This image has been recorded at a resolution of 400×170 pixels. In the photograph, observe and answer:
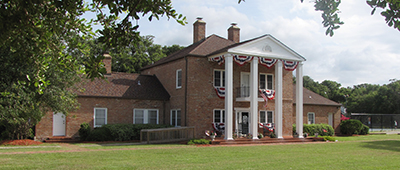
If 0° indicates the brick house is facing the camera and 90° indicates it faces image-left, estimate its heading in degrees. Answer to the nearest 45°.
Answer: approximately 315°

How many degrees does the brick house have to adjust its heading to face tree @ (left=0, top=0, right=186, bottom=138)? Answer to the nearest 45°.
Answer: approximately 45° to its right

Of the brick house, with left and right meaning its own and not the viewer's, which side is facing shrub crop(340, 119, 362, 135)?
left

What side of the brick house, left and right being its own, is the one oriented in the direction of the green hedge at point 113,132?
right

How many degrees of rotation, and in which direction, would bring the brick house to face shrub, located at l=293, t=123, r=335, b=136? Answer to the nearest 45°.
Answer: approximately 90° to its left
